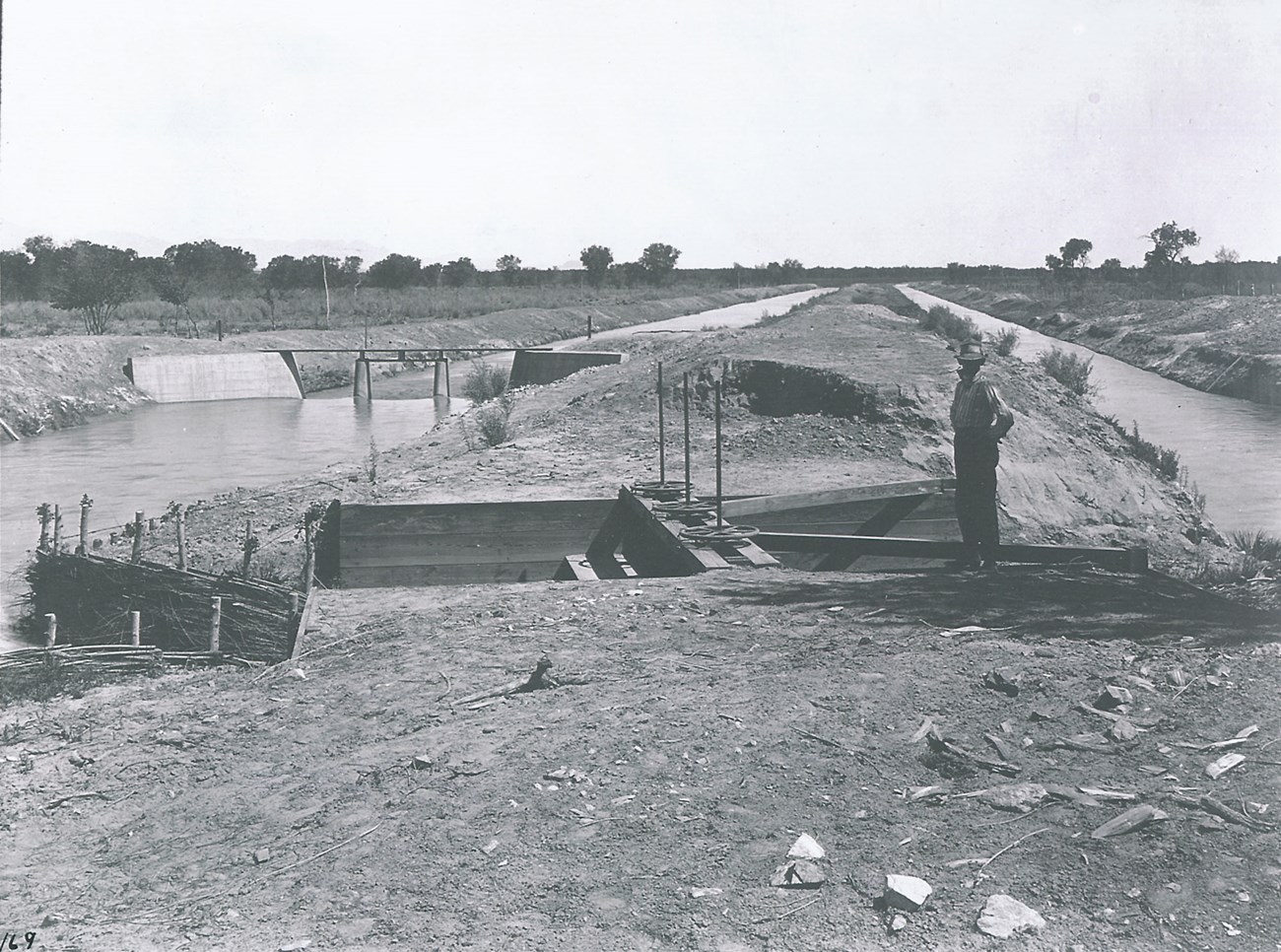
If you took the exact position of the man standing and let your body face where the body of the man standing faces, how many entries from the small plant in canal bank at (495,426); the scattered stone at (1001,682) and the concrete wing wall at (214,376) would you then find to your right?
2

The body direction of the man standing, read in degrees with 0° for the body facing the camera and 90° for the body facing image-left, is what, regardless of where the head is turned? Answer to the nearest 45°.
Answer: approximately 45°

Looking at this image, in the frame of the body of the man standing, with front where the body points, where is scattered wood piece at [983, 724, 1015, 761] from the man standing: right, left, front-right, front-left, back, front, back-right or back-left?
front-left

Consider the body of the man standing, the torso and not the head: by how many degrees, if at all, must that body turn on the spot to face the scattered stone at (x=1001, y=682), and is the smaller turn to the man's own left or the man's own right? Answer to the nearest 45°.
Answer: approximately 45° to the man's own left

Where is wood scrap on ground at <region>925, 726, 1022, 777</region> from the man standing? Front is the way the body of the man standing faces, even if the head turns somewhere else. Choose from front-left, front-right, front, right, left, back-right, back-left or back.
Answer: front-left

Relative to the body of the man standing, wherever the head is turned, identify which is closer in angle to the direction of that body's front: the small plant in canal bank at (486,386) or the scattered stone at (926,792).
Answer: the scattered stone

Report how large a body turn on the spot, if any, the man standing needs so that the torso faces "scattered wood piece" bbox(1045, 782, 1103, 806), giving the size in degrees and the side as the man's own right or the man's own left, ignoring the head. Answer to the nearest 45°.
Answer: approximately 45° to the man's own left

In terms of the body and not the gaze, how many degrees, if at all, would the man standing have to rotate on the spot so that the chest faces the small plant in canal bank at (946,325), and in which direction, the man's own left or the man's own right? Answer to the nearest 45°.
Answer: approximately 135° to the man's own right

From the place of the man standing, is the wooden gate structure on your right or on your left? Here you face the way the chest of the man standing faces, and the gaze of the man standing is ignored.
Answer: on your right

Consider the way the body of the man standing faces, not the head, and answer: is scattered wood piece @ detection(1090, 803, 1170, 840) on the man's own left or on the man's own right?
on the man's own left

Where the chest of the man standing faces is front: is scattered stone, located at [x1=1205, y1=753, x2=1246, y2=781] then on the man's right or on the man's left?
on the man's left

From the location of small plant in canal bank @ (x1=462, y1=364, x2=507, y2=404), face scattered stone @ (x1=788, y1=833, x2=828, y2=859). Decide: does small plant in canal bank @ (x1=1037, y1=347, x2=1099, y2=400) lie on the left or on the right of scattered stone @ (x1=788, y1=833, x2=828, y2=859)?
left
